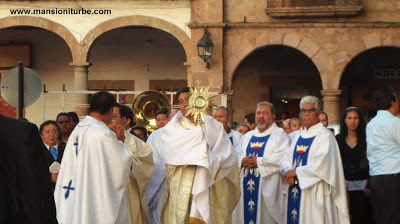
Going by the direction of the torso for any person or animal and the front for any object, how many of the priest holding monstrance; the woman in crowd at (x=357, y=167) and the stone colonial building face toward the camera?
3

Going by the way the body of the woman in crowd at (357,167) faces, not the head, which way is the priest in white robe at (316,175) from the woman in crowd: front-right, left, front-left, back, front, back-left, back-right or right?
front-right

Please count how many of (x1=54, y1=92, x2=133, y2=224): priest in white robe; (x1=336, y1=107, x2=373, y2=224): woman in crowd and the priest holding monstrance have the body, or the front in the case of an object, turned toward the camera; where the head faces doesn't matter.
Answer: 2

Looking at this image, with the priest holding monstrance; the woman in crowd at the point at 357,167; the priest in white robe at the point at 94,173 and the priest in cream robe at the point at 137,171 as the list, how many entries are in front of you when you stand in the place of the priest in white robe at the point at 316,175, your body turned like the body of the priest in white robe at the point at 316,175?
3

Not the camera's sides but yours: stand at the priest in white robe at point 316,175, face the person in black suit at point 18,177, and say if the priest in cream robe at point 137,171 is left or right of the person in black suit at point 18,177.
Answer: right

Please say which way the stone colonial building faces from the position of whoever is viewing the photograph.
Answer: facing the viewer

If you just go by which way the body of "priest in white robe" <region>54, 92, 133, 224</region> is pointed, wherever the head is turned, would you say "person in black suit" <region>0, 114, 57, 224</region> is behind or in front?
behind

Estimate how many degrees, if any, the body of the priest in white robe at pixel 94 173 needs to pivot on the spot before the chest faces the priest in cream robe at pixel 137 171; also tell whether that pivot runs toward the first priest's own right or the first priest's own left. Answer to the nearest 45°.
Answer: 0° — they already face them

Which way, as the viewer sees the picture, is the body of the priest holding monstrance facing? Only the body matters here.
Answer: toward the camera

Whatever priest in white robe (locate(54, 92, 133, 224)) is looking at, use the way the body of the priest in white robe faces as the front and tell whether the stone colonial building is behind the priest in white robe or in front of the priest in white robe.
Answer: in front

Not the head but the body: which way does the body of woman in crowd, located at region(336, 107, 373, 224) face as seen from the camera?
toward the camera

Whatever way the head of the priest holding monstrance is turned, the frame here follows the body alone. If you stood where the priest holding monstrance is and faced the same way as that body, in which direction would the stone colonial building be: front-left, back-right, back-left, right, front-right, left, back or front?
back

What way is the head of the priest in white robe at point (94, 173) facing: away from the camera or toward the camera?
away from the camera

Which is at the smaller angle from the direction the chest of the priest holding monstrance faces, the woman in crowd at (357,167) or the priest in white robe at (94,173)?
the priest in white robe

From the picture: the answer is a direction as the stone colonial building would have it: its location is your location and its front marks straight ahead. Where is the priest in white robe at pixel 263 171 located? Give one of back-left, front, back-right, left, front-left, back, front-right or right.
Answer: front
